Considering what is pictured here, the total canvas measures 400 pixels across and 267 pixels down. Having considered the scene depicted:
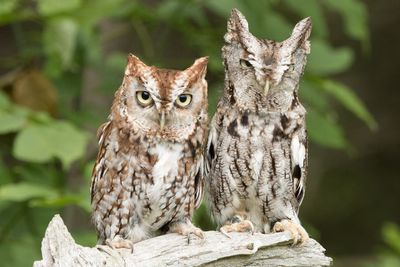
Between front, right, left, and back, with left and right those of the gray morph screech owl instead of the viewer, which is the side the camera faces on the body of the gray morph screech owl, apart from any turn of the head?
front

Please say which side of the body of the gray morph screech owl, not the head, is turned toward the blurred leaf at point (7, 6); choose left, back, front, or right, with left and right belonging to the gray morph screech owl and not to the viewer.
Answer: back

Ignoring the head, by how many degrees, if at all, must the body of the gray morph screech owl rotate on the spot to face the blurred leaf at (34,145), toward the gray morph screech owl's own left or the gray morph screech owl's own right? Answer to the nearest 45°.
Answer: approximately 90° to the gray morph screech owl's own right

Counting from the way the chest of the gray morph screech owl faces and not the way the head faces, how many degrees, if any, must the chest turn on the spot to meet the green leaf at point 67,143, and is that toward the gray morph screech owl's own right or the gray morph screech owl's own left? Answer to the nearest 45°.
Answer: approximately 90° to the gray morph screech owl's own right

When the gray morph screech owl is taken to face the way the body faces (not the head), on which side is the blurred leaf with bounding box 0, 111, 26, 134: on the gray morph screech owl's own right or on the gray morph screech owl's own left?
on the gray morph screech owl's own right
